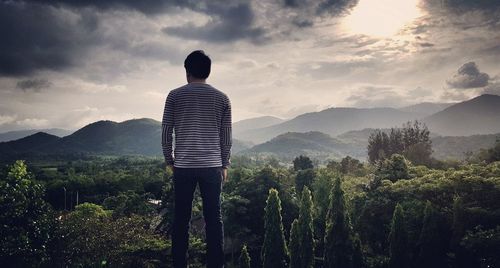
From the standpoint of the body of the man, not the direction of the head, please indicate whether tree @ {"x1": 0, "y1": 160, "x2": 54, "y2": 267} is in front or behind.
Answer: in front

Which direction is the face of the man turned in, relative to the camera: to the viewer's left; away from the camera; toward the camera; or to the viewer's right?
away from the camera

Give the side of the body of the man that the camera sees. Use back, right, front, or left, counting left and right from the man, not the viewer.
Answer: back

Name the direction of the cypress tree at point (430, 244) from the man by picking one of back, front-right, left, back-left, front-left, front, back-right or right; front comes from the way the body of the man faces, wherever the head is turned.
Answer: front-right

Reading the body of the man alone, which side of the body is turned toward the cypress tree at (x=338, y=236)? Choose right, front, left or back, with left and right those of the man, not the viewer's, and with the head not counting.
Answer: front

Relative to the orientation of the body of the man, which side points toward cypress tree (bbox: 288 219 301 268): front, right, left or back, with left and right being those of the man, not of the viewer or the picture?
front

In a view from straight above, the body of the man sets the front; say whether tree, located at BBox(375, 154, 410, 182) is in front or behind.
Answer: in front

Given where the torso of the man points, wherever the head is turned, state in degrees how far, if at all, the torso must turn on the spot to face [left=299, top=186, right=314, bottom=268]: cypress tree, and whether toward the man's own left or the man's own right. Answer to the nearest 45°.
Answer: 0° — they already face it
